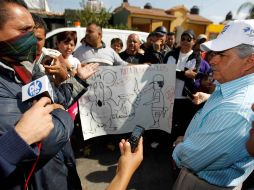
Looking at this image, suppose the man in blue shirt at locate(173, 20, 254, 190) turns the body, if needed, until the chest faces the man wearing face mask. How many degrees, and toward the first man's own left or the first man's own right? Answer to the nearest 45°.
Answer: approximately 45° to the first man's own left

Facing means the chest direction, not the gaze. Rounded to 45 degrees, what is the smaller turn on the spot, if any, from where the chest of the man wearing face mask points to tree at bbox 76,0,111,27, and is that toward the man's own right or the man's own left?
approximately 90° to the man's own left

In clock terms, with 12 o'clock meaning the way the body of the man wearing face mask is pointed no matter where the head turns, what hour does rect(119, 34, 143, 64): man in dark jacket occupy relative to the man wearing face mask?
The man in dark jacket is roughly at 10 o'clock from the man wearing face mask.

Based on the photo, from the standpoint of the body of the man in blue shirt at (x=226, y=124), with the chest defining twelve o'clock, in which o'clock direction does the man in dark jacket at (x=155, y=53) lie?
The man in dark jacket is roughly at 2 o'clock from the man in blue shirt.

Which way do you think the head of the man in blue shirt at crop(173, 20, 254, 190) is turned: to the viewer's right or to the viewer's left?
to the viewer's left

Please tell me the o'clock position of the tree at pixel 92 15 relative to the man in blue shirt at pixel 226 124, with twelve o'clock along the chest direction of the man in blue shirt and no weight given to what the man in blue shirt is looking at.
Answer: The tree is roughly at 2 o'clock from the man in blue shirt.

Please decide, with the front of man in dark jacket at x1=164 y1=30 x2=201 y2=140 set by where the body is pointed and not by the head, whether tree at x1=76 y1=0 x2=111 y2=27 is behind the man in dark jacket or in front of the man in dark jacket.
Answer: behind

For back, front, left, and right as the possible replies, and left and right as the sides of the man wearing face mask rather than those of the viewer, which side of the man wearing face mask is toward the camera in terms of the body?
right

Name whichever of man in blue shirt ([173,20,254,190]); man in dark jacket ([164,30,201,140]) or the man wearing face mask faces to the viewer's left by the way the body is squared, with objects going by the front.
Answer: the man in blue shirt

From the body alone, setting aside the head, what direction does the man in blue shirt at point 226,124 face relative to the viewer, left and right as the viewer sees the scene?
facing to the left of the viewer

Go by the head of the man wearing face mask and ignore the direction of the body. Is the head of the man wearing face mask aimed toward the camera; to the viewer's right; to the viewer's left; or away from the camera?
to the viewer's right

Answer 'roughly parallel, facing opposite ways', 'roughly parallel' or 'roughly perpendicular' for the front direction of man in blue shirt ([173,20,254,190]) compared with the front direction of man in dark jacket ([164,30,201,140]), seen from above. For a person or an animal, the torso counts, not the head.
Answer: roughly perpendicular

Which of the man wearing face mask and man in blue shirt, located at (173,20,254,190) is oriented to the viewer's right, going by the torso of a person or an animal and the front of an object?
the man wearing face mask
